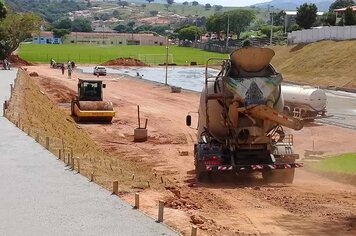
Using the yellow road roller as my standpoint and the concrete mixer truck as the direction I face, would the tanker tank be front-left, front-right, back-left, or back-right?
front-left

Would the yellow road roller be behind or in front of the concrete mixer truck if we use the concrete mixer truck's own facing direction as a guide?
in front

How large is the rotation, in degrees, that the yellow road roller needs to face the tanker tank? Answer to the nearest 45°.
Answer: approximately 90° to its left

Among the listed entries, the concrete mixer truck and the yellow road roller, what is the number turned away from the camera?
1

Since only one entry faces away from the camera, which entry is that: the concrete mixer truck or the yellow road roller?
the concrete mixer truck

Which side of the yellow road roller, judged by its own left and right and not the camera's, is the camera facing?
front

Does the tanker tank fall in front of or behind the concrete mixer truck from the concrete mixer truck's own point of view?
in front

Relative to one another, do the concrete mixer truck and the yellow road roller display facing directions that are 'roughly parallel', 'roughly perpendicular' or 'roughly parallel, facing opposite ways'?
roughly parallel, facing opposite ways

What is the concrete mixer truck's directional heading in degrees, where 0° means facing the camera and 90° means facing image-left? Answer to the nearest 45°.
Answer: approximately 180°
